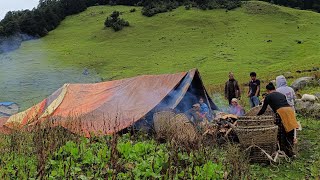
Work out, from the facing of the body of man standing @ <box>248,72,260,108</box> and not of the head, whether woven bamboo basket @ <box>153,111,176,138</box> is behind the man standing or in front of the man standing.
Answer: in front

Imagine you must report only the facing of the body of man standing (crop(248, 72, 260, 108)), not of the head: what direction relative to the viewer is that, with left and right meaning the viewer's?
facing the viewer and to the left of the viewer

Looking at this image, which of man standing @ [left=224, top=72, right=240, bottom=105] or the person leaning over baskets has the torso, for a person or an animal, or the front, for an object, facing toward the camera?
the man standing

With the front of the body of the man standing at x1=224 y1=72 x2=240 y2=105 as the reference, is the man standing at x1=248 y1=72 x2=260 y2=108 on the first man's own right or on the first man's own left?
on the first man's own left

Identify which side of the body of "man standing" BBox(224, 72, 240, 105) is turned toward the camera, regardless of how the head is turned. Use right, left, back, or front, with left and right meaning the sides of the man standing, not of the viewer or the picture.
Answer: front

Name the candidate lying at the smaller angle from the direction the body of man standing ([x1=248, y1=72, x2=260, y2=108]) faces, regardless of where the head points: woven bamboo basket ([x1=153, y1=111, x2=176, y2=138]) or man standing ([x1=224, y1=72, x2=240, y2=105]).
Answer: the woven bamboo basket

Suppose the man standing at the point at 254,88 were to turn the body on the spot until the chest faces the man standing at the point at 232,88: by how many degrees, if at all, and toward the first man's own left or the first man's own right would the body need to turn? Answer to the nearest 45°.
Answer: approximately 45° to the first man's own right

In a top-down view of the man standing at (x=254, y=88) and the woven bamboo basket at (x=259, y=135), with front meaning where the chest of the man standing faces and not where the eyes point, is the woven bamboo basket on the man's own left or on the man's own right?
on the man's own left

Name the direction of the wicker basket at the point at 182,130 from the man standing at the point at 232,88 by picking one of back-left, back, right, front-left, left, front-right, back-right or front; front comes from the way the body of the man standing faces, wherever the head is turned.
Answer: front

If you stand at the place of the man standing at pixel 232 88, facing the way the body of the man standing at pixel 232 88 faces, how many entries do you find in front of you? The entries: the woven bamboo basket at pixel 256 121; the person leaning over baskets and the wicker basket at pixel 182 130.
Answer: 3

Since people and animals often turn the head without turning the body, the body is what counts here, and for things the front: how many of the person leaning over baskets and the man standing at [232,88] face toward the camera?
1

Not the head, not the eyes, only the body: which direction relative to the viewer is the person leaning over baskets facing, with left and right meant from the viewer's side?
facing away from the viewer and to the left of the viewer

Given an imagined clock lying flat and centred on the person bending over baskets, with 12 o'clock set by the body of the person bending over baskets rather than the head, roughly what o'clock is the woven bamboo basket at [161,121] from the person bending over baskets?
The woven bamboo basket is roughly at 11 o'clock from the person bending over baskets.

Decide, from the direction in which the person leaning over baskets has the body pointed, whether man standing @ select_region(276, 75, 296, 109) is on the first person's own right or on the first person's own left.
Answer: on the first person's own right

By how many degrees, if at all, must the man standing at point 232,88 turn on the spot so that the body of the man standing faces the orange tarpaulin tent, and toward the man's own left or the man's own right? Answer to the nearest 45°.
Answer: approximately 45° to the man's own right

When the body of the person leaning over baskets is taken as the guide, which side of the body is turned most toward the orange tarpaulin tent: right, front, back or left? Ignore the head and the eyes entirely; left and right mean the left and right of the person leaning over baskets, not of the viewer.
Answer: front

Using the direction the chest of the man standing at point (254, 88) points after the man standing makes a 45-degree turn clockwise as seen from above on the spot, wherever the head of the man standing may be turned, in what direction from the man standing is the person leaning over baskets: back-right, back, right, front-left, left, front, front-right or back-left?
left
